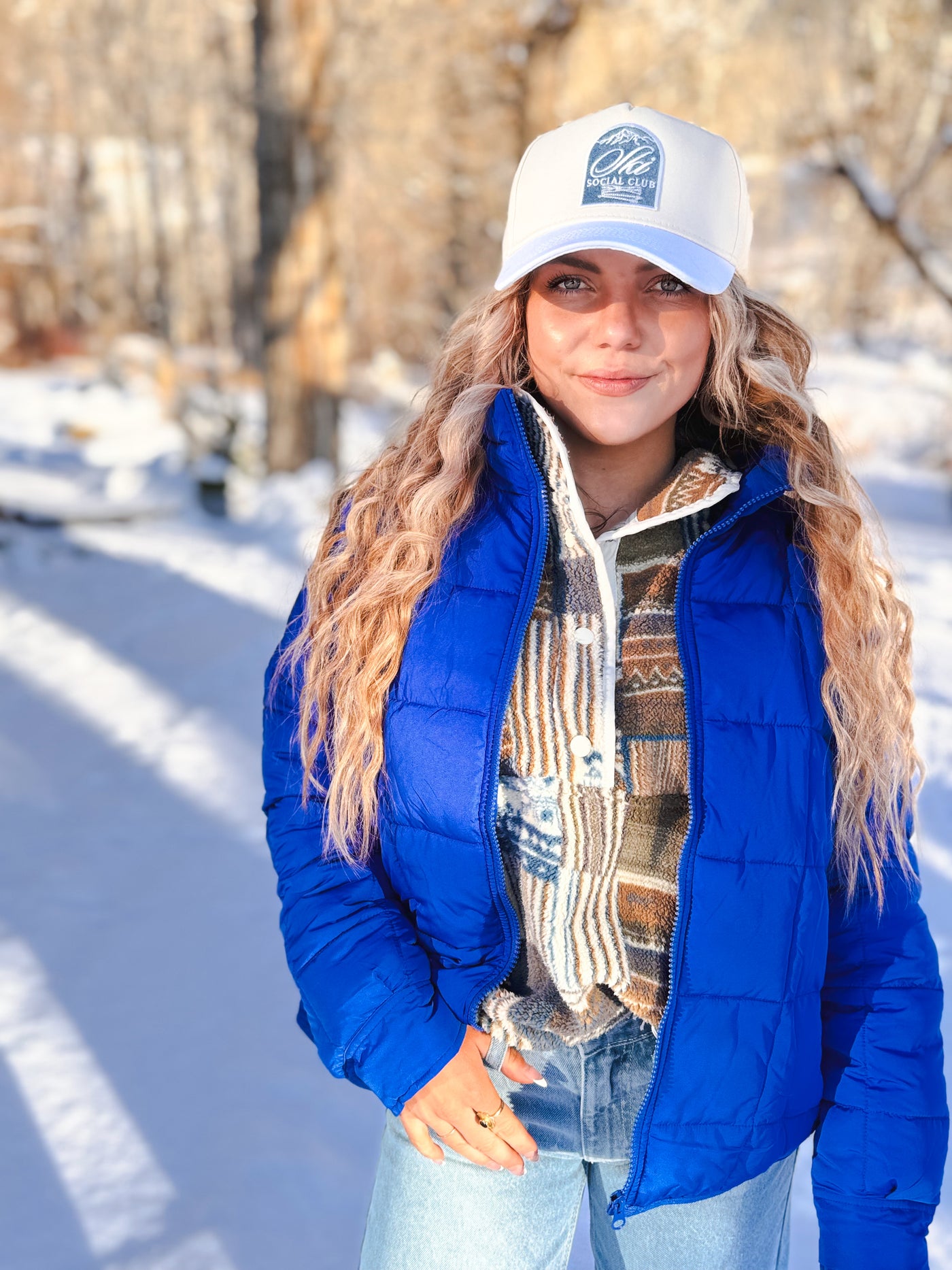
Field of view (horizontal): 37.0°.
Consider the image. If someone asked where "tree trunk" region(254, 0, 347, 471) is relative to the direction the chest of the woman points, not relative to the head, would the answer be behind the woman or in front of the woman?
behind

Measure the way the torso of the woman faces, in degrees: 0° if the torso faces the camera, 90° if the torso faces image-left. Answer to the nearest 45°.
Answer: approximately 0°
